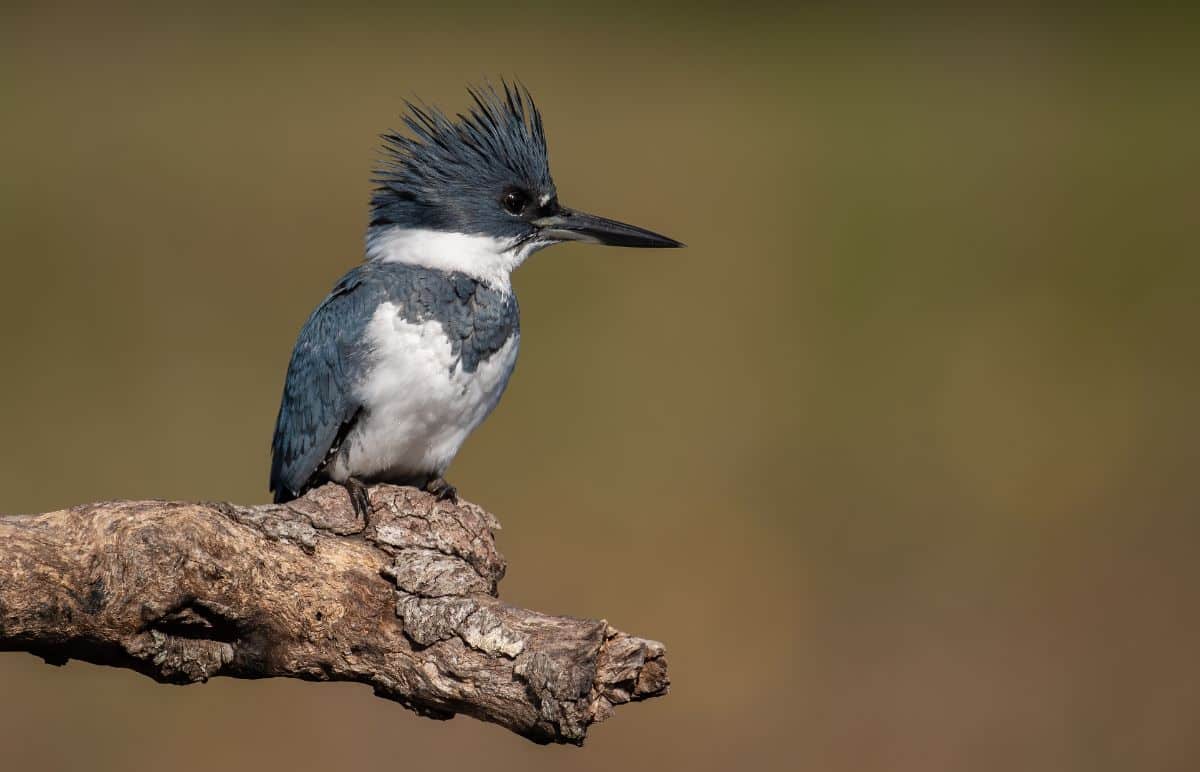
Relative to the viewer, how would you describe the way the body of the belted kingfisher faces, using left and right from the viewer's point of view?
facing the viewer and to the right of the viewer
